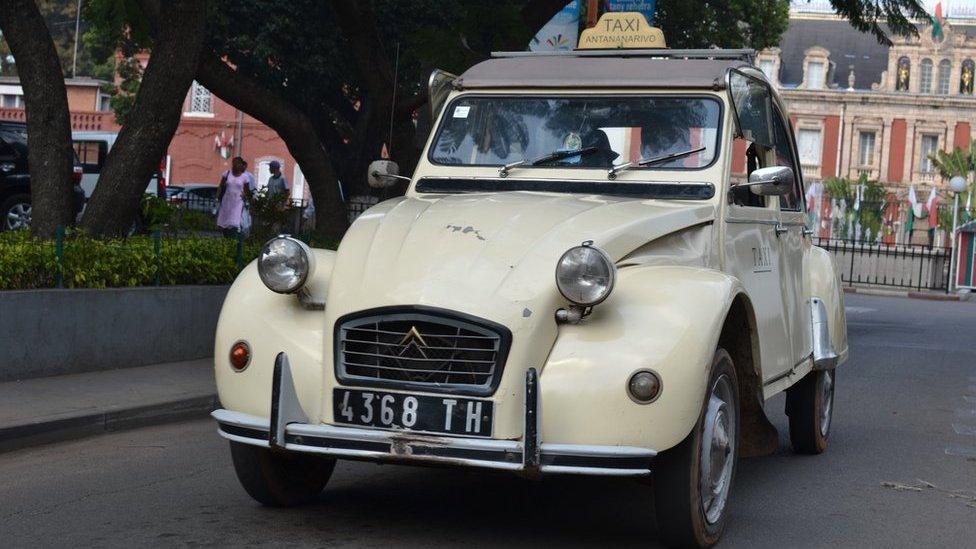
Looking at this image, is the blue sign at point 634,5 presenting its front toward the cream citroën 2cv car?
yes

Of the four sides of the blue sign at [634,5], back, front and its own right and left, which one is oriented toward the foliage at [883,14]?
left

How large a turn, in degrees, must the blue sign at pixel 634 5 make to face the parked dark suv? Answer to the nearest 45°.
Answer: approximately 90° to its right

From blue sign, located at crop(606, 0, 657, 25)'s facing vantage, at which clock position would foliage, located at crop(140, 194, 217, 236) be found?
The foliage is roughly at 2 o'clock from the blue sign.

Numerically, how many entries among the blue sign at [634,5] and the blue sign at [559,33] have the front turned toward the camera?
2

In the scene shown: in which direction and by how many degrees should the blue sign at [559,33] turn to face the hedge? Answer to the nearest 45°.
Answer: approximately 45° to its right

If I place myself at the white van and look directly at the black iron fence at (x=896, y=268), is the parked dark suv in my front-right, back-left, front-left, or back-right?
back-right

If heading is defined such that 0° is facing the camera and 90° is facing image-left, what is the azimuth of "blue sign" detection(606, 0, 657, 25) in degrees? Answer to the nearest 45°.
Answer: approximately 0°

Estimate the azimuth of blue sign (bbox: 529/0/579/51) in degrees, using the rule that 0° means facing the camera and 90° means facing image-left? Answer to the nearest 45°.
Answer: approximately 0°

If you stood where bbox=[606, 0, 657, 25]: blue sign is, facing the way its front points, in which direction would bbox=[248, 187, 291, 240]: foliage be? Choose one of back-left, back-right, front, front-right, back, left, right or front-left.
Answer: front-right

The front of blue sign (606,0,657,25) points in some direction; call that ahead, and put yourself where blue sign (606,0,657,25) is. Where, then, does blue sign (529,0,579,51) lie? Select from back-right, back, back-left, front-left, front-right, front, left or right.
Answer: back-right
